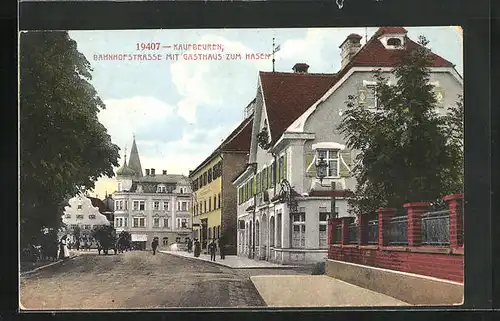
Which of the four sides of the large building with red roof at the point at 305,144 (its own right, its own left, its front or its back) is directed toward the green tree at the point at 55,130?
front

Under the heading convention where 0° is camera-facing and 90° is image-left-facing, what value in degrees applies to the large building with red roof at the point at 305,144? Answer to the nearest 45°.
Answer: approximately 90°

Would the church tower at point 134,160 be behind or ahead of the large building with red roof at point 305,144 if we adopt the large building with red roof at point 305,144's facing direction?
ahead
